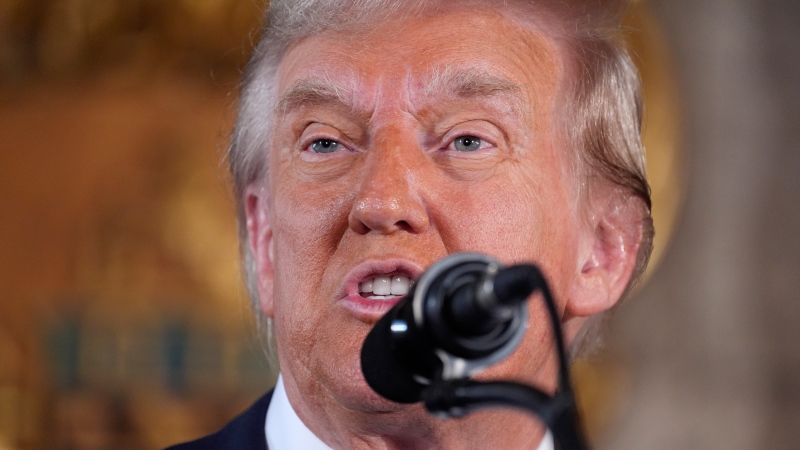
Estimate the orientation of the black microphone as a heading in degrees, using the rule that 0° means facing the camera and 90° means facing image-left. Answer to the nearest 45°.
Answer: approximately 135°
